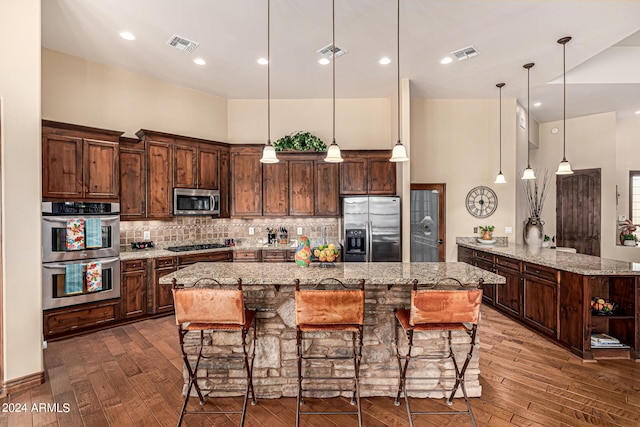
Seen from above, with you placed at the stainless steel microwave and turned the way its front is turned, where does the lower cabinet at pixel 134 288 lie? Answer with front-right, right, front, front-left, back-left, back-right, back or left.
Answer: front-right

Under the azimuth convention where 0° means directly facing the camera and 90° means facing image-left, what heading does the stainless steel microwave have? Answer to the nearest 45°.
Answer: approximately 0°

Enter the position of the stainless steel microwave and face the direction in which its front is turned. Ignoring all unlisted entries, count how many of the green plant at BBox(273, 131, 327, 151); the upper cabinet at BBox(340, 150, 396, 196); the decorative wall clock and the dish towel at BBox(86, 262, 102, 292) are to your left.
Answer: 3

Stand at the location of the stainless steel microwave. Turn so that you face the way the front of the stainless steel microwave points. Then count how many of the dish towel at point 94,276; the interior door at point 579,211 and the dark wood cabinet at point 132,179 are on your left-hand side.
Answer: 1

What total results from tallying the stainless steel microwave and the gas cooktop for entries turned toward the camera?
2

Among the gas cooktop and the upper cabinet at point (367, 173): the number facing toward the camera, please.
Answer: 2

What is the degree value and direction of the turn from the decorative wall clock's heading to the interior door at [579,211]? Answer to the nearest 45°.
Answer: approximately 135° to its left
